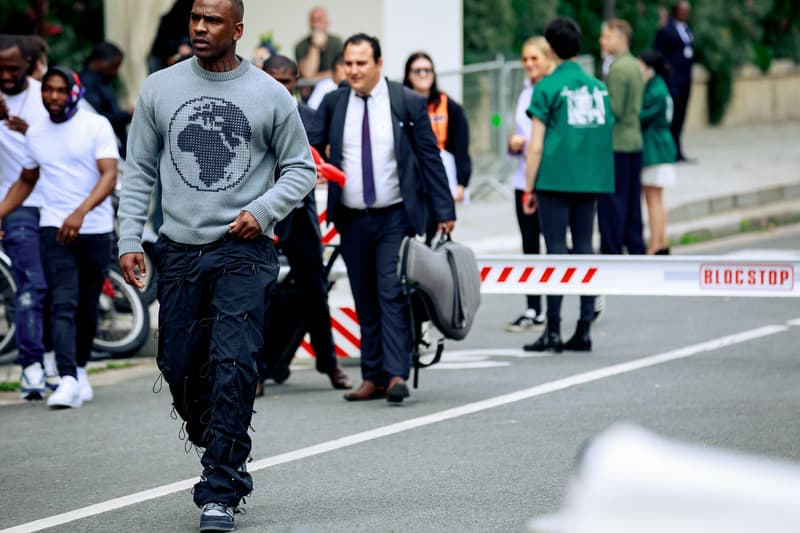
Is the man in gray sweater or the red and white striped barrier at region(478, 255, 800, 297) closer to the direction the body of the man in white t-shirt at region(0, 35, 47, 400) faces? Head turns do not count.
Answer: the man in gray sweater

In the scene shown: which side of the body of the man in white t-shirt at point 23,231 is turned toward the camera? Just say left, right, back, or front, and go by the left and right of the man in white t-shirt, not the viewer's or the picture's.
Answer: front

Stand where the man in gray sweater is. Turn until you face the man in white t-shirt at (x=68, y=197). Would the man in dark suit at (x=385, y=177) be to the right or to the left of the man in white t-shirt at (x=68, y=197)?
right

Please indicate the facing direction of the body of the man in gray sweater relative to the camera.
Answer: toward the camera

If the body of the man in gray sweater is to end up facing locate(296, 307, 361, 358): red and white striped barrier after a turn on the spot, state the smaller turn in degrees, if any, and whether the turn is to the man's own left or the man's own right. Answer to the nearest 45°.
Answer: approximately 180°

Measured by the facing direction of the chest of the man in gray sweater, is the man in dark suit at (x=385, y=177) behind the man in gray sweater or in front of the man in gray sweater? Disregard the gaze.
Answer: behind
